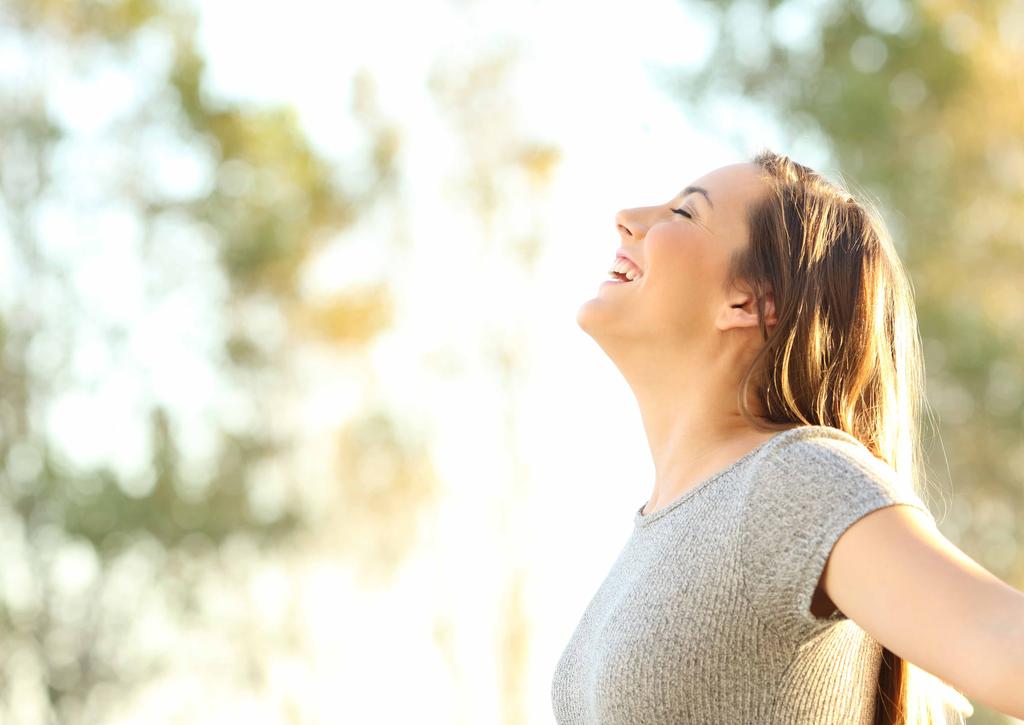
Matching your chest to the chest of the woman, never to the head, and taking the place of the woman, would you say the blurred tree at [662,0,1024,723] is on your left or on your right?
on your right

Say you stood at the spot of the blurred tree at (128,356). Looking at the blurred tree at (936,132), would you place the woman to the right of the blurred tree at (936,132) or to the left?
right

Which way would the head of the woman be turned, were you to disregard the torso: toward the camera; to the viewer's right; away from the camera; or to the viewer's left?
to the viewer's left

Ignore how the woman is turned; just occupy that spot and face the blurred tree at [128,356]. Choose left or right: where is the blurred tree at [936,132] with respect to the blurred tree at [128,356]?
right

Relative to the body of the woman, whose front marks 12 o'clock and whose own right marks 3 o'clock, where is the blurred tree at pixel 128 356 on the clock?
The blurred tree is roughly at 2 o'clock from the woman.

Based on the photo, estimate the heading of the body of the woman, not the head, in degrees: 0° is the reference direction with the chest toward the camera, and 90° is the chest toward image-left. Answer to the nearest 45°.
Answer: approximately 90°
